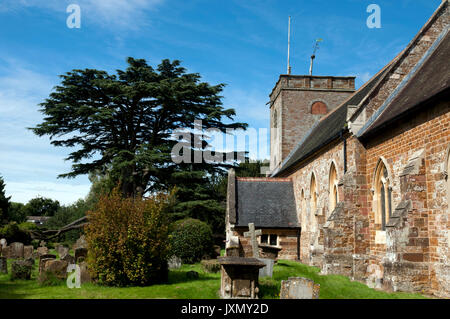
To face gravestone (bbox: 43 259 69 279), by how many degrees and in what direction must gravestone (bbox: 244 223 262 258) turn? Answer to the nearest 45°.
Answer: approximately 45° to its right

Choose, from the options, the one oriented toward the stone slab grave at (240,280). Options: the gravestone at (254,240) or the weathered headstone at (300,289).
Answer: the gravestone

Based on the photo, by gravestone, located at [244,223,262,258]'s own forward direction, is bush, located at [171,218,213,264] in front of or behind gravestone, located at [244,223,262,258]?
behind

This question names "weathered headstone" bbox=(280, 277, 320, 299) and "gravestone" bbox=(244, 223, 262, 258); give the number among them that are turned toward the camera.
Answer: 2

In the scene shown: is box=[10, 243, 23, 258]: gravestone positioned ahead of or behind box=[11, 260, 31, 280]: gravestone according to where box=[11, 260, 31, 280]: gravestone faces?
behind

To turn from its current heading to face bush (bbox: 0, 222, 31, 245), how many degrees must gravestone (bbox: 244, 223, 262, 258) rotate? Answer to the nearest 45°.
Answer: approximately 135° to its right

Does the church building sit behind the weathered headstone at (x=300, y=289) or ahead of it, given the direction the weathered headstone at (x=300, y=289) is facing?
behind

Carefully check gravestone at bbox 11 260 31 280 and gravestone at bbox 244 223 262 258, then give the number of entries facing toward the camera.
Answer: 2
